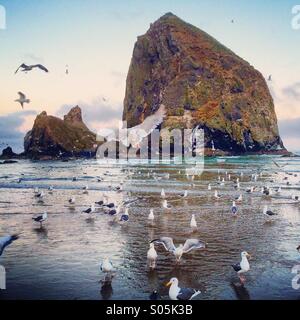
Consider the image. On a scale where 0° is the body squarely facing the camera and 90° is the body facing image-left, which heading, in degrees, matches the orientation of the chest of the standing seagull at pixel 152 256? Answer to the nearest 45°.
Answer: approximately 0°

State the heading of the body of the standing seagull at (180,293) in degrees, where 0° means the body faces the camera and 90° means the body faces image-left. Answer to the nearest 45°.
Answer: approximately 90°

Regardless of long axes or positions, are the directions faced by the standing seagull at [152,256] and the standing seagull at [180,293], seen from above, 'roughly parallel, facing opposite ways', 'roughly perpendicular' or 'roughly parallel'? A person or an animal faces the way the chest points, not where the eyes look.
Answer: roughly perpendicular

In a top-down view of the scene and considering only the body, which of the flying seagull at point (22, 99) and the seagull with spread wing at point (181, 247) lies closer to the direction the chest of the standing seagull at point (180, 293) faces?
the flying seagull

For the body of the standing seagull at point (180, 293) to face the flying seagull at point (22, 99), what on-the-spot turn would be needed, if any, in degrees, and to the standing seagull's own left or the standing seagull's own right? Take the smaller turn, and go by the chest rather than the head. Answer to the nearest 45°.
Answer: approximately 45° to the standing seagull's own right

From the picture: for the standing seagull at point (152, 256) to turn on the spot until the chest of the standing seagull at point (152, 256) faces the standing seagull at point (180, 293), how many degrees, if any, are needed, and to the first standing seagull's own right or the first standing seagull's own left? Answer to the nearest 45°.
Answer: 0° — it already faces it

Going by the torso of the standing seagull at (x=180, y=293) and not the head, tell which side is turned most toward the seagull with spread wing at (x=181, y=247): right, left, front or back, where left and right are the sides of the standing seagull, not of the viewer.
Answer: right

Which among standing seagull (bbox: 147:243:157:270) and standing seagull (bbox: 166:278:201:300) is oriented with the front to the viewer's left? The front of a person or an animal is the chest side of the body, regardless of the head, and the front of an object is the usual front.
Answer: standing seagull (bbox: 166:278:201:300)

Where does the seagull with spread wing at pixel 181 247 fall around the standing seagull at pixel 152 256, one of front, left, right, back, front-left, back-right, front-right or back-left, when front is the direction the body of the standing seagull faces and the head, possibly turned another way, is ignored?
left

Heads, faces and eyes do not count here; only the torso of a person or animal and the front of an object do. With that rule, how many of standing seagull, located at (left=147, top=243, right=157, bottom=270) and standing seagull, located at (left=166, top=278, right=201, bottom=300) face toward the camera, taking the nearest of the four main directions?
1
